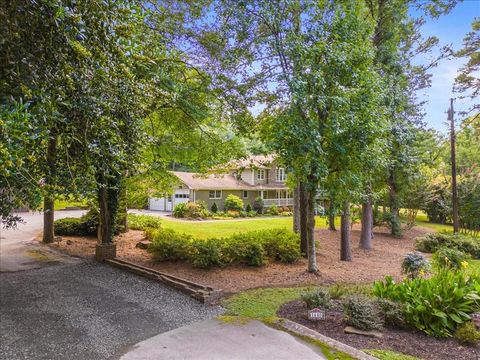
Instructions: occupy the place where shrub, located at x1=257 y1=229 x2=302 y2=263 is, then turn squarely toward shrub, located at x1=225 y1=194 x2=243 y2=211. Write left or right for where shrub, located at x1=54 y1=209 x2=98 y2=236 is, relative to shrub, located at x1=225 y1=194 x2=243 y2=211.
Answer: left

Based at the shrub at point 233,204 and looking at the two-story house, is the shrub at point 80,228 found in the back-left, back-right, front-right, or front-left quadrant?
back-left

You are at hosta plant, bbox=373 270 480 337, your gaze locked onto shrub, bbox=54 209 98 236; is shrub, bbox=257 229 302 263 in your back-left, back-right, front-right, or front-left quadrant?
front-right

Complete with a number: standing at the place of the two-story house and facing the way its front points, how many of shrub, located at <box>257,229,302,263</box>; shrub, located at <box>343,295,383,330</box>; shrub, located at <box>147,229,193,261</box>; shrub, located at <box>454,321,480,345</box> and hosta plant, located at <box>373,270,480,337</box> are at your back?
0

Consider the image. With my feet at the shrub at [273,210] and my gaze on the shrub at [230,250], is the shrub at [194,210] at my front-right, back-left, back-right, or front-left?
front-right

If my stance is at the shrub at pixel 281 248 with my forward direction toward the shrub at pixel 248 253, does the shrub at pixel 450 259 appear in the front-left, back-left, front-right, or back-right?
back-left

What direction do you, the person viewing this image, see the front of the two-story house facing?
facing the viewer and to the right of the viewer

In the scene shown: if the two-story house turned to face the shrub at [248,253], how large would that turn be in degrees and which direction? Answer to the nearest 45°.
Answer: approximately 45° to its right

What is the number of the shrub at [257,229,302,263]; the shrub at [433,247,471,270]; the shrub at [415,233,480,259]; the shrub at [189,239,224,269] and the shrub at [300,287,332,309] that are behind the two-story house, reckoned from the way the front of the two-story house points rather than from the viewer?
0

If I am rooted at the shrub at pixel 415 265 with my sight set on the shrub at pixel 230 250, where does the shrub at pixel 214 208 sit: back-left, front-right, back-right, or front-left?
front-right

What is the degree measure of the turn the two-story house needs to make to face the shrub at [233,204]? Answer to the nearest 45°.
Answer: approximately 45° to its right
